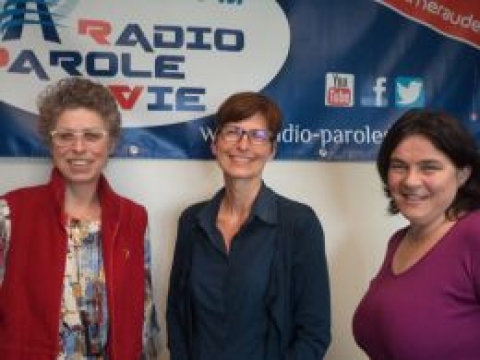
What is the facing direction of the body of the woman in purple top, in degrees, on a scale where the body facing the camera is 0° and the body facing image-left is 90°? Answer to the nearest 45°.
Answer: approximately 45°
